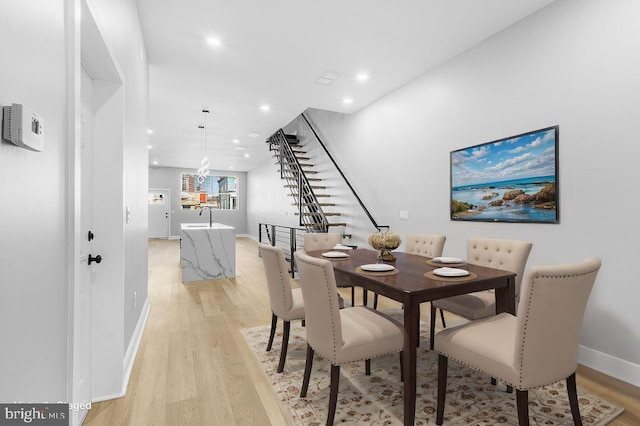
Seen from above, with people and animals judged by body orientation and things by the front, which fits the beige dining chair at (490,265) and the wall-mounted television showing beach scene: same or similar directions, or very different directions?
same or similar directions

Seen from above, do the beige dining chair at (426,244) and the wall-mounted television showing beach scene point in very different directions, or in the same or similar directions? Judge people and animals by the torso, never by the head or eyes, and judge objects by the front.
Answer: same or similar directions

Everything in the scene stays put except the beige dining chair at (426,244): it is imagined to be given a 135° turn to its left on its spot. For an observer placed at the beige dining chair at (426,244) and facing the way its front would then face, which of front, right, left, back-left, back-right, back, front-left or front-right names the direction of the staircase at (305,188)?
back-left

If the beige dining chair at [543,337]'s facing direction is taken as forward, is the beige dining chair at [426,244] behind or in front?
in front

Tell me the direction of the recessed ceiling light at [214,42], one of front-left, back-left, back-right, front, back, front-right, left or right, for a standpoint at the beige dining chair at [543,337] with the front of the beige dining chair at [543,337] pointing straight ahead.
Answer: front-left

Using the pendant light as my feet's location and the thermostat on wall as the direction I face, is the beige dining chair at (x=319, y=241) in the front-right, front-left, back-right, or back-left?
front-left

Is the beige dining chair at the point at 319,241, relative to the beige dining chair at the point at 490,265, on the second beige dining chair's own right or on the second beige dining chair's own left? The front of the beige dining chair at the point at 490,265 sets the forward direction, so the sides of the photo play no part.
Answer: on the second beige dining chair's own right

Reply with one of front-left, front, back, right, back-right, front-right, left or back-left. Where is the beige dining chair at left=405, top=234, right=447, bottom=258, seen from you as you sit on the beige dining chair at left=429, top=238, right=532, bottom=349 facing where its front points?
right

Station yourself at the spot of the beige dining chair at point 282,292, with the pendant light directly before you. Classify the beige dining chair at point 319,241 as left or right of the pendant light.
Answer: right

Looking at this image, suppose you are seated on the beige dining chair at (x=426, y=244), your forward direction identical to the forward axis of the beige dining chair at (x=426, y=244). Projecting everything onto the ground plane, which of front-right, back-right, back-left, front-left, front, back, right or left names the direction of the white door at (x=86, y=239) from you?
front

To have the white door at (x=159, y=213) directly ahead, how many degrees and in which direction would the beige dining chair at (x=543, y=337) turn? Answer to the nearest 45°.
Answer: approximately 45° to its left

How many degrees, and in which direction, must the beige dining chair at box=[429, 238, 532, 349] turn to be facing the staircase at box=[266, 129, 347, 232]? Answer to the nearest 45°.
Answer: approximately 90° to its right

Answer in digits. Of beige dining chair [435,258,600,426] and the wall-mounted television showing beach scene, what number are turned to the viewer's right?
0

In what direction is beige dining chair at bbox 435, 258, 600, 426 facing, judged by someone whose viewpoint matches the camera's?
facing away from the viewer and to the left of the viewer

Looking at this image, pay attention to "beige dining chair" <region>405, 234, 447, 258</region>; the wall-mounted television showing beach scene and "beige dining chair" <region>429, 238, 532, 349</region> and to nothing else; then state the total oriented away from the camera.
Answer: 0

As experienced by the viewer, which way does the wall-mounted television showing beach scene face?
facing the viewer and to the left of the viewer
